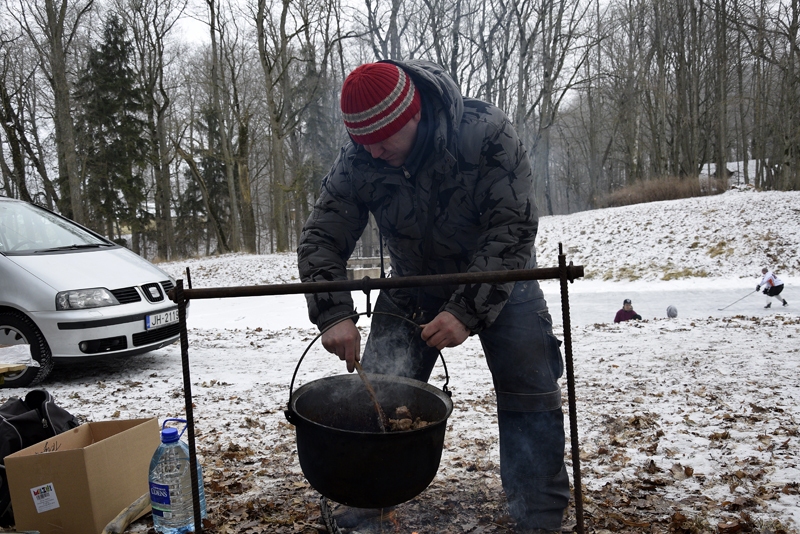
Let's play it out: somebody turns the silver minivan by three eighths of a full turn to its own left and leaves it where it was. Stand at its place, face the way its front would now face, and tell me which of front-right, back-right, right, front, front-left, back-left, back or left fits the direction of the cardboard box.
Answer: back

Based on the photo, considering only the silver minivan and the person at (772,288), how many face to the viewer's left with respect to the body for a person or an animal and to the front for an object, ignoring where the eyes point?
1

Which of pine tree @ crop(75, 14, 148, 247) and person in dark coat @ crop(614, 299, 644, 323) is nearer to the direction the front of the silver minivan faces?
the person in dark coat

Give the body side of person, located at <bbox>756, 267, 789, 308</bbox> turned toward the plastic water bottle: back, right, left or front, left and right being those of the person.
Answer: left

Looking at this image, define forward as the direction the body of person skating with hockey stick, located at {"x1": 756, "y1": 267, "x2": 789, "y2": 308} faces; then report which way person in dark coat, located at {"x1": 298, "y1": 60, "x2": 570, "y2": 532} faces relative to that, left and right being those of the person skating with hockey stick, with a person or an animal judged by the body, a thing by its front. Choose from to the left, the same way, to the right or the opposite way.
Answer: to the left

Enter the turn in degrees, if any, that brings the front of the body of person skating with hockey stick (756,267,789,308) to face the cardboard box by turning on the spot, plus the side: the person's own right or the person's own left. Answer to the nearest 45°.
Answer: approximately 90° to the person's own left

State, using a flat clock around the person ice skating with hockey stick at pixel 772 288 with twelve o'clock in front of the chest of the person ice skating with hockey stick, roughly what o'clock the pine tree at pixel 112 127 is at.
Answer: The pine tree is roughly at 12 o'clock from the person ice skating with hockey stick.

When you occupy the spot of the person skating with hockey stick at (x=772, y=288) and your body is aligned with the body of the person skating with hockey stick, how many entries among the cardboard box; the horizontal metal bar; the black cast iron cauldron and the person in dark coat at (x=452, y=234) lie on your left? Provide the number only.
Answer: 4

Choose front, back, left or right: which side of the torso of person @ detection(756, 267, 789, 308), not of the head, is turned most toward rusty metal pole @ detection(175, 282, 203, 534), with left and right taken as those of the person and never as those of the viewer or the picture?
left

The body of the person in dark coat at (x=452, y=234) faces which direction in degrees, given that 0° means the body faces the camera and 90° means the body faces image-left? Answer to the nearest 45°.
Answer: approximately 45°

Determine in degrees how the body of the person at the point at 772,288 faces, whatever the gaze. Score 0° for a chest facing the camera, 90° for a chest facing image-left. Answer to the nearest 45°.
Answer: approximately 90°

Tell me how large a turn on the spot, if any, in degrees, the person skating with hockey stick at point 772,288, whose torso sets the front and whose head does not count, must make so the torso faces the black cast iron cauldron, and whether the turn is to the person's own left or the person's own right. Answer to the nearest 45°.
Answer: approximately 90° to the person's own left
